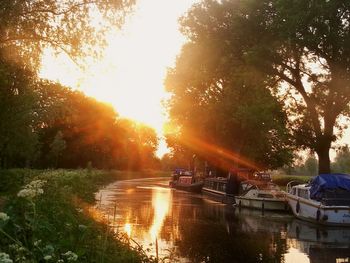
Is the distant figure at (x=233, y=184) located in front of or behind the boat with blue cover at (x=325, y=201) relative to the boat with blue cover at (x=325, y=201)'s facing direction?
in front

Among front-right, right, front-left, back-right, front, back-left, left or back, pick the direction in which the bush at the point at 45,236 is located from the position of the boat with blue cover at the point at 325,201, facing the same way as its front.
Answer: back-left

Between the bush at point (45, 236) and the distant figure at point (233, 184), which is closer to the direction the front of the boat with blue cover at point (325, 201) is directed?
the distant figure

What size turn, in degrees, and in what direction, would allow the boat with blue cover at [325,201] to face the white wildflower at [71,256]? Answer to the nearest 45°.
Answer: approximately 135° to its left

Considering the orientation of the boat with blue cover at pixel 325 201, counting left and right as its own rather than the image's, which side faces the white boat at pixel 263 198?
front

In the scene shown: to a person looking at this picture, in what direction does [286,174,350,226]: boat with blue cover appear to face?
facing away from the viewer and to the left of the viewer
